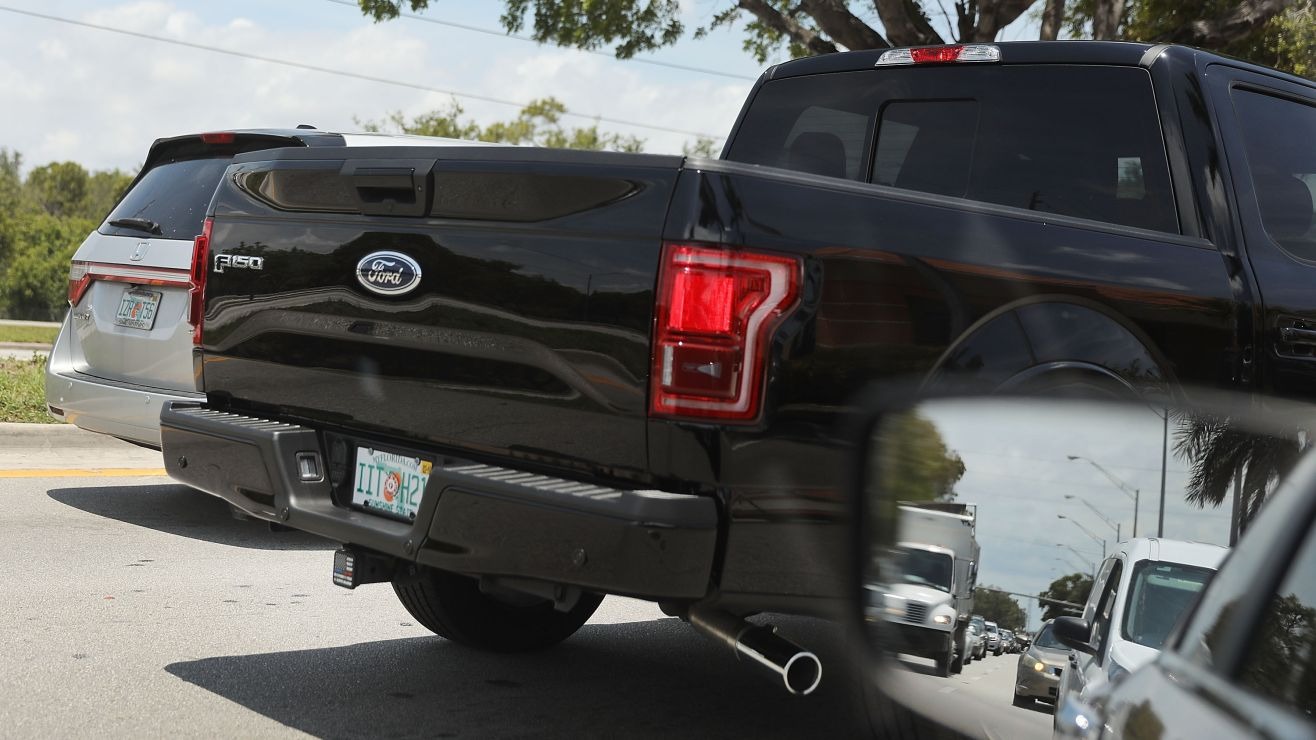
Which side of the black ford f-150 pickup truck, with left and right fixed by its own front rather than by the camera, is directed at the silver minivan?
left

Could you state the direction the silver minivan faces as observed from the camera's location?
facing away from the viewer and to the right of the viewer

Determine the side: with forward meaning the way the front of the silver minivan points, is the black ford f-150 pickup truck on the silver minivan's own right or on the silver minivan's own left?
on the silver minivan's own right

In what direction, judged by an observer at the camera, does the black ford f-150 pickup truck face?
facing away from the viewer and to the right of the viewer
